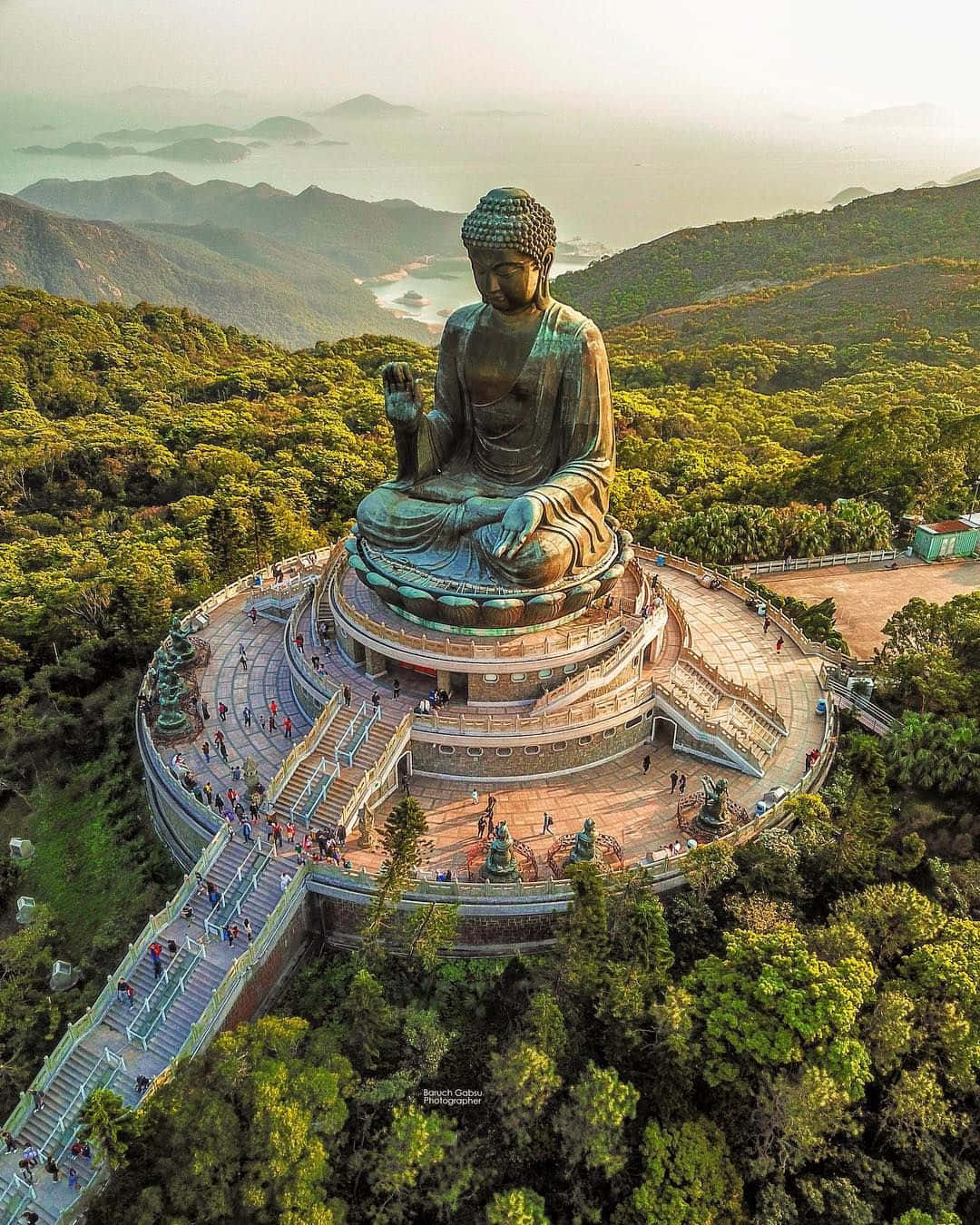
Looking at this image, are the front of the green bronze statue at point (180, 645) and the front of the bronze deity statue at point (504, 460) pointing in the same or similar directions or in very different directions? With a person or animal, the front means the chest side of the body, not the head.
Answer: very different directions

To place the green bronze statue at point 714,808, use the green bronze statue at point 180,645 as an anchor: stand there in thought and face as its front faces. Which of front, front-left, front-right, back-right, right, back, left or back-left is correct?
front-right

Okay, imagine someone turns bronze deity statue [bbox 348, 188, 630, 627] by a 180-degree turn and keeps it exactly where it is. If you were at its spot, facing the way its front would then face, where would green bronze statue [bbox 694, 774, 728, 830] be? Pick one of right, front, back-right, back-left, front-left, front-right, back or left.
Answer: right

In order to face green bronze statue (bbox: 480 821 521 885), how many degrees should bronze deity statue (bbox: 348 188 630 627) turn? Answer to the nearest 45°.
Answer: approximately 45° to its left

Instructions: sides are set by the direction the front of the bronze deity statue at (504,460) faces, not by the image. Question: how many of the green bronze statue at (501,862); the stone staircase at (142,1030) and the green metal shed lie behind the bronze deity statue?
1

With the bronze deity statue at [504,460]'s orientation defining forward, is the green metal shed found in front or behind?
behind

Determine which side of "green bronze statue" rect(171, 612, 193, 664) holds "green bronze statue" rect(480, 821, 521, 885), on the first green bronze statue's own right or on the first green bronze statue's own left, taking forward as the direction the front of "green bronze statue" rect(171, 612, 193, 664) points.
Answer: on the first green bronze statue's own right

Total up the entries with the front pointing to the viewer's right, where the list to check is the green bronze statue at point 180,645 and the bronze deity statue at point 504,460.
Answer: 1

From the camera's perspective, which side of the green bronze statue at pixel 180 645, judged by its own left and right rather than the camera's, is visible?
right

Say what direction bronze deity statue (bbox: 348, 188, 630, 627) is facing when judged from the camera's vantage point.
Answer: facing the viewer and to the left of the viewer
